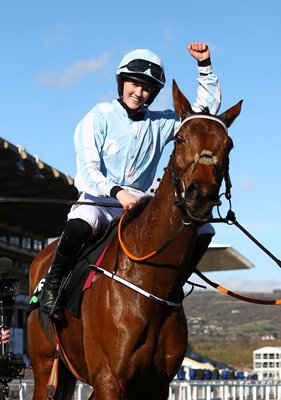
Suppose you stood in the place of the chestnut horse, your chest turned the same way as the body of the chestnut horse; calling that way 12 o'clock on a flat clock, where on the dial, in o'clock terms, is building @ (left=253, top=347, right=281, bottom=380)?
The building is roughly at 8 o'clock from the chestnut horse.

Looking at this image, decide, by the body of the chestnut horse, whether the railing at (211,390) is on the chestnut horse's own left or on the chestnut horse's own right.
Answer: on the chestnut horse's own left

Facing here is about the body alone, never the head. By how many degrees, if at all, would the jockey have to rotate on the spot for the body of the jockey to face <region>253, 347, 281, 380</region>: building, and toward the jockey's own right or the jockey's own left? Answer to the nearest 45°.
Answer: approximately 135° to the jockey's own left

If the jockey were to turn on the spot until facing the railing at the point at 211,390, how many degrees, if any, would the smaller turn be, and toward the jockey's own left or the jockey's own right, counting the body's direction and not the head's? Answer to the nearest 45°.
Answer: approximately 135° to the jockey's own left

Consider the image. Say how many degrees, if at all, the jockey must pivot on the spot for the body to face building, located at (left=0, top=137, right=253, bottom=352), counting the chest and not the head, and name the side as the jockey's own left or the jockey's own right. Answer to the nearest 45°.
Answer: approximately 135° to the jockey's own left

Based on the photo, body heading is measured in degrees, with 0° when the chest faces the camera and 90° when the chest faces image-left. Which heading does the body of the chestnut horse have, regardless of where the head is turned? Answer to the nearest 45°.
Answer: approximately 315°

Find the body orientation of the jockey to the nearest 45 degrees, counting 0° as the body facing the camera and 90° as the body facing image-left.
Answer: approximately 315°
